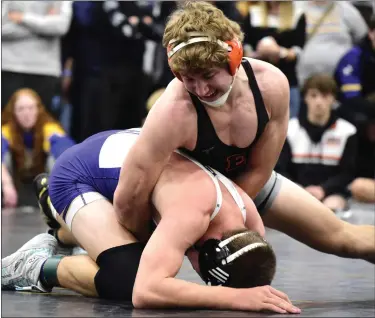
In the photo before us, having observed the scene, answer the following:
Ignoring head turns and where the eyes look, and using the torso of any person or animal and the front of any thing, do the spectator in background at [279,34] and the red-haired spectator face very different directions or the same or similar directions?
same or similar directions

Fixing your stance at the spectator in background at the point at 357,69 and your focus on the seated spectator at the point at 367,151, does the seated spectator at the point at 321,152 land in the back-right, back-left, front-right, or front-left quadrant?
front-right

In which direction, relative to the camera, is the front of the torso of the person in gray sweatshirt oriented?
toward the camera

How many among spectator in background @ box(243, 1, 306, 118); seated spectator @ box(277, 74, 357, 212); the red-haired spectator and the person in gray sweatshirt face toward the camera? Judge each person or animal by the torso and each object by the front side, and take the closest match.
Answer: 4

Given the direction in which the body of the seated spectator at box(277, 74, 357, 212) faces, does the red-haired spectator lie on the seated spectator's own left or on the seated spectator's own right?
on the seated spectator's own right

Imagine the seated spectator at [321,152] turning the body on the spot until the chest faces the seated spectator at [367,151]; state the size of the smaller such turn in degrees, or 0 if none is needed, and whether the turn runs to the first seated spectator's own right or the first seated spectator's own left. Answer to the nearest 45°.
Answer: approximately 135° to the first seated spectator's own left

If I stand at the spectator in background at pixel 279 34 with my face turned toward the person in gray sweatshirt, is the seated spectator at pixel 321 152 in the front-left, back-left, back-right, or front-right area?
back-left

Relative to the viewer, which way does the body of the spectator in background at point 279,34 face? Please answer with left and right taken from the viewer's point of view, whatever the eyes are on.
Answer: facing the viewer

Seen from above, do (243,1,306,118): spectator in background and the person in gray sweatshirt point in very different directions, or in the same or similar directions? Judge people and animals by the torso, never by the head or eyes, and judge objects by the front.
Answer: same or similar directions

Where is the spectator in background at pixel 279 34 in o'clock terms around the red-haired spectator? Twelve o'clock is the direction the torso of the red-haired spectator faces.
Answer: The spectator in background is roughly at 9 o'clock from the red-haired spectator.

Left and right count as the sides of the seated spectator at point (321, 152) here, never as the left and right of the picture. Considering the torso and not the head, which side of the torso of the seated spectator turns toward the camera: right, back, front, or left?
front

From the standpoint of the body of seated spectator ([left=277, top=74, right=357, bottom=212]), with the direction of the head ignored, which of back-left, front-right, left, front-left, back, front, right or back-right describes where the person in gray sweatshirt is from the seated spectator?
right

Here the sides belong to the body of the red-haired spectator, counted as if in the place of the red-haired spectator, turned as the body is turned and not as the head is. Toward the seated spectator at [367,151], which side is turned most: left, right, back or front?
left
